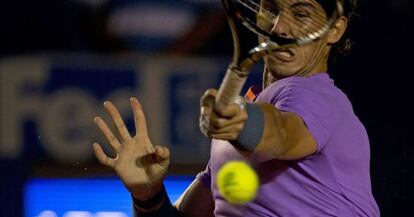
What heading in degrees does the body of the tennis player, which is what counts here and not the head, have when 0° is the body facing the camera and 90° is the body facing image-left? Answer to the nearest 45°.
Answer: approximately 45°
